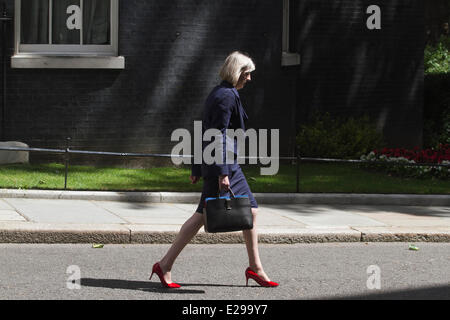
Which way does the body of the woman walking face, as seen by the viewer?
to the viewer's right

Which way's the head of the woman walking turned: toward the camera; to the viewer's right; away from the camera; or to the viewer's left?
to the viewer's right
